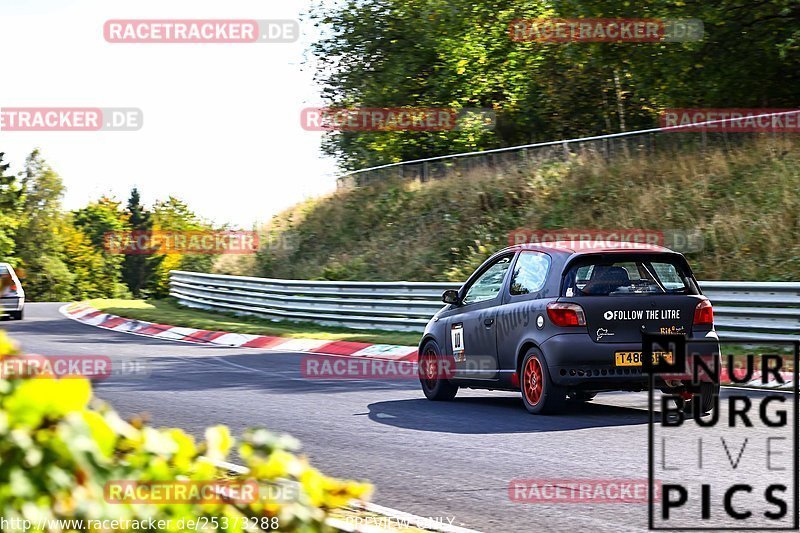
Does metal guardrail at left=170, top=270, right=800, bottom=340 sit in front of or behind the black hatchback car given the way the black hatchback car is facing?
in front

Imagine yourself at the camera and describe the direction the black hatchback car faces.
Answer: facing away from the viewer and to the left of the viewer

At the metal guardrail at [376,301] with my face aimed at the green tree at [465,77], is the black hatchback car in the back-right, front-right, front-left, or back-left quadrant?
back-right

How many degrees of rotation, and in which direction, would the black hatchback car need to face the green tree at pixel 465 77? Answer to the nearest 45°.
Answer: approximately 45° to its right

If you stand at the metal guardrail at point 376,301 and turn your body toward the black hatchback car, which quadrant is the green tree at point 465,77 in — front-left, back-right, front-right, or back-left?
back-left
